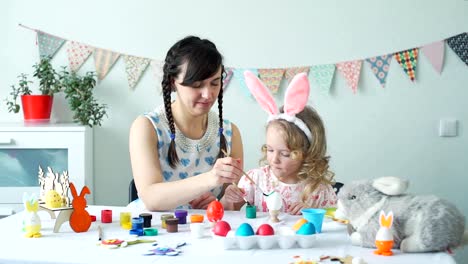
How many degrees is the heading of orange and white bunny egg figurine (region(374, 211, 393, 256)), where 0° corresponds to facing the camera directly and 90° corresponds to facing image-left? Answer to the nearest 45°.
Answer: approximately 0°

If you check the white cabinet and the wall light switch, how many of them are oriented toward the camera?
2

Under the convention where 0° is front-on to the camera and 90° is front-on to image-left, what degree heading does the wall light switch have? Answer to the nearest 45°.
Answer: approximately 0°

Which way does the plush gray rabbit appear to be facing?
to the viewer's left

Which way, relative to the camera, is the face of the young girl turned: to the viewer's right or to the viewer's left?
to the viewer's left

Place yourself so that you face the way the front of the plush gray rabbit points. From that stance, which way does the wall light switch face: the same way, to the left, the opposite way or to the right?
to the left

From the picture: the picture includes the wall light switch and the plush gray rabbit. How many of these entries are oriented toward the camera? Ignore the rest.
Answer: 1

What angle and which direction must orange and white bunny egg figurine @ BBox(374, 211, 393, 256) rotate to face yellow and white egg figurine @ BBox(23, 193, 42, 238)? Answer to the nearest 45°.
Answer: approximately 90° to its right

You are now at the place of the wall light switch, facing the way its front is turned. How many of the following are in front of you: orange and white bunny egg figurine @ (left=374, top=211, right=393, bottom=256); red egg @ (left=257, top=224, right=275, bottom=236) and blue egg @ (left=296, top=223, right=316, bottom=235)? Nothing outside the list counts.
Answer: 3

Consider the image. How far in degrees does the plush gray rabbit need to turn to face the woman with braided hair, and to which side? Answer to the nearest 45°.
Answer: approximately 45° to its right
